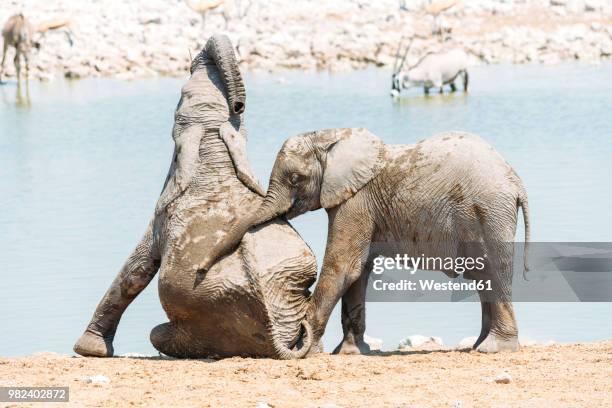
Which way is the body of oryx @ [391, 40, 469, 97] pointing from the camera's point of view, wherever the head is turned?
to the viewer's left

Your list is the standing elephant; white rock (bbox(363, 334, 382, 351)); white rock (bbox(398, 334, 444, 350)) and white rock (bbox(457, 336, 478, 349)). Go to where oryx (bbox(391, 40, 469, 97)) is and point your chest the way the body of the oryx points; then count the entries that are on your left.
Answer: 4

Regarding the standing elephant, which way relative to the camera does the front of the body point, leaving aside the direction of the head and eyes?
to the viewer's left

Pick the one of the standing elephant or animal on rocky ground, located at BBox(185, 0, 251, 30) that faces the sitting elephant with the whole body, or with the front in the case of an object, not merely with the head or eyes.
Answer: the standing elephant

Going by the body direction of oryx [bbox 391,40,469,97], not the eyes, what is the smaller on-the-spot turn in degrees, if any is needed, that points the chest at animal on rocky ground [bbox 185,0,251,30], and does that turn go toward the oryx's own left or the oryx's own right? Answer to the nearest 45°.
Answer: approximately 45° to the oryx's own right

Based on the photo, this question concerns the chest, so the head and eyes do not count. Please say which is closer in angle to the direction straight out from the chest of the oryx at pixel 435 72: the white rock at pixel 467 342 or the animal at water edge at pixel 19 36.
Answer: the animal at water edge
